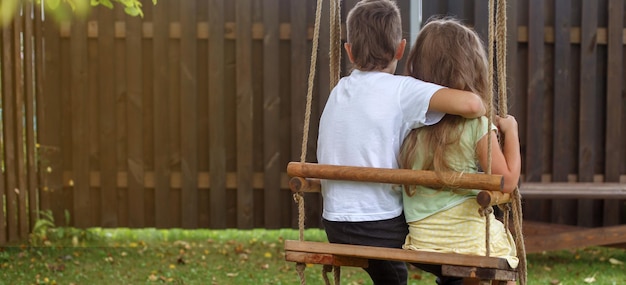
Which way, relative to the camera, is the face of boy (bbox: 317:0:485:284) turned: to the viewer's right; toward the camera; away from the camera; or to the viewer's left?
away from the camera

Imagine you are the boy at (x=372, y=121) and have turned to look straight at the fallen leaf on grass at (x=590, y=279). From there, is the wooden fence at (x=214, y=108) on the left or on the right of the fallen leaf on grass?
left

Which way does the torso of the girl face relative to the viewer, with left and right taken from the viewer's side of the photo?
facing away from the viewer and to the right of the viewer

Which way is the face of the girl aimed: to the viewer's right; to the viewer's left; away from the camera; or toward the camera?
away from the camera
